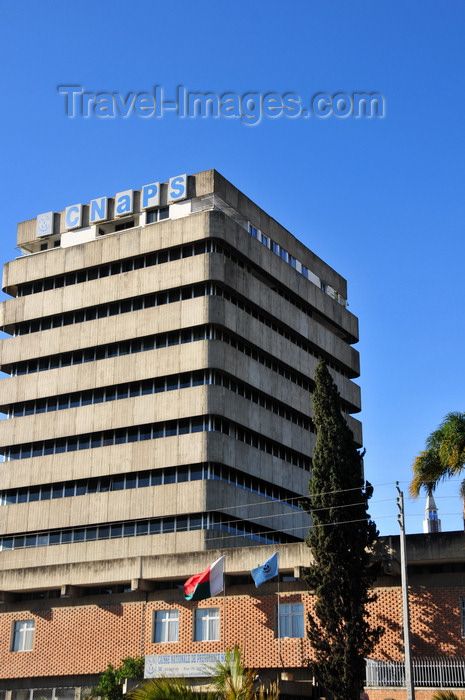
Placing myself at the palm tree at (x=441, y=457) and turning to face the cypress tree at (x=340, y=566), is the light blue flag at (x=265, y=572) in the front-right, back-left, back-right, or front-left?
front-right

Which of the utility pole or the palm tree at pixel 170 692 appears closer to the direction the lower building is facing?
the palm tree

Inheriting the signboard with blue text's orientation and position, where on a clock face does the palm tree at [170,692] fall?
The palm tree is roughly at 12 o'clock from the signboard with blue text.

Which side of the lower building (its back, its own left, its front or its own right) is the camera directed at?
front

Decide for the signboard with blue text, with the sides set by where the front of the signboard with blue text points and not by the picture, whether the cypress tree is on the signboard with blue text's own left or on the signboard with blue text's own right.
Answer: on the signboard with blue text's own left

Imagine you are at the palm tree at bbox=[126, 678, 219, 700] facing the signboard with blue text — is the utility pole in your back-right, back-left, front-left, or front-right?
front-right

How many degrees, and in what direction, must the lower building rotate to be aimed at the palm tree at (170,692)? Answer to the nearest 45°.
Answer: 0° — it already faces it

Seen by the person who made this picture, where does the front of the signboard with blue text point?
facing the viewer
